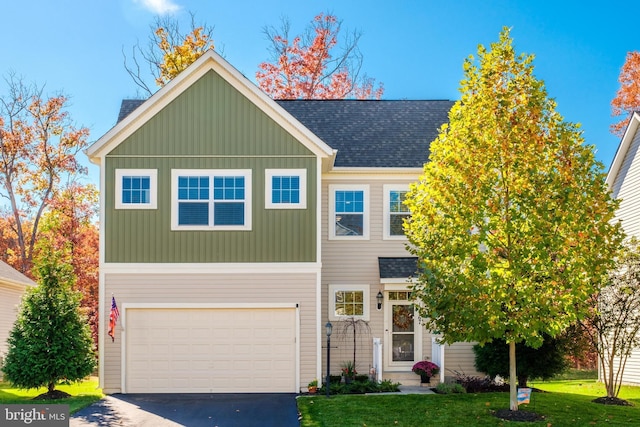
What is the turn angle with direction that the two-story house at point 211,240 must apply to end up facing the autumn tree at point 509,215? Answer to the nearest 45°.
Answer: approximately 45° to its left

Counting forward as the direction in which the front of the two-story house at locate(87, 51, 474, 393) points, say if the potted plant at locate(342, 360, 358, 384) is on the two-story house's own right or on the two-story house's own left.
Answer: on the two-story house's own left

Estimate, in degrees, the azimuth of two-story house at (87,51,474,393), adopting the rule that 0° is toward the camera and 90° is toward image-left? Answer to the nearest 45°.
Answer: approximately 0°

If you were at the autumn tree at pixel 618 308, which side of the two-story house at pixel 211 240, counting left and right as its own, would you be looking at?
left

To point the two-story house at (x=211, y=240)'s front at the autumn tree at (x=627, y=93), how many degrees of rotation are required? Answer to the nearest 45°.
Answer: approximately 135° to its left
